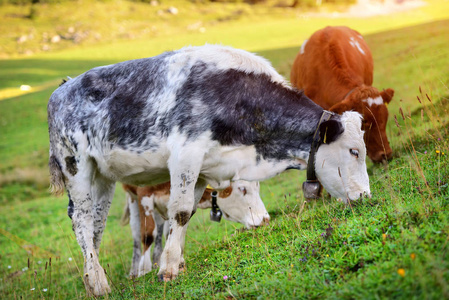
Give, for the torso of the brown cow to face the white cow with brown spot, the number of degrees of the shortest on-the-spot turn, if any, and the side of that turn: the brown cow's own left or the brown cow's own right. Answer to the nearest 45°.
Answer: approximately 90° to the brown cow's own right

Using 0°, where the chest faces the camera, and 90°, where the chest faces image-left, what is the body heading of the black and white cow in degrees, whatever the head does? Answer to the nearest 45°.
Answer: approximately 270°

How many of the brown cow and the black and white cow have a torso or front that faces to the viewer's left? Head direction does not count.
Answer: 0

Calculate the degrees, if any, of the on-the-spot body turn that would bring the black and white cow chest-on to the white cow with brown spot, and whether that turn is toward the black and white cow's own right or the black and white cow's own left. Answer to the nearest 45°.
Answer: approximately 90° to the black and white cow's own left

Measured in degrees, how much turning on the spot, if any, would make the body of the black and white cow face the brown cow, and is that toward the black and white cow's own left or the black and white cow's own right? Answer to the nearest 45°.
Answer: approximately 45° to the black and white cow's own left

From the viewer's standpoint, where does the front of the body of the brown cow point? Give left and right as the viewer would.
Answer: facing the viewer and to the right of the viewer

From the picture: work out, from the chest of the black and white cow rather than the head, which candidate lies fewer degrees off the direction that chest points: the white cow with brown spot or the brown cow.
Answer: the brown cow

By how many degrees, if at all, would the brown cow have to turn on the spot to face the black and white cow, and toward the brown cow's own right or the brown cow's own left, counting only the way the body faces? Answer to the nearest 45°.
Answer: approximately 45° to the brown cow's own right
